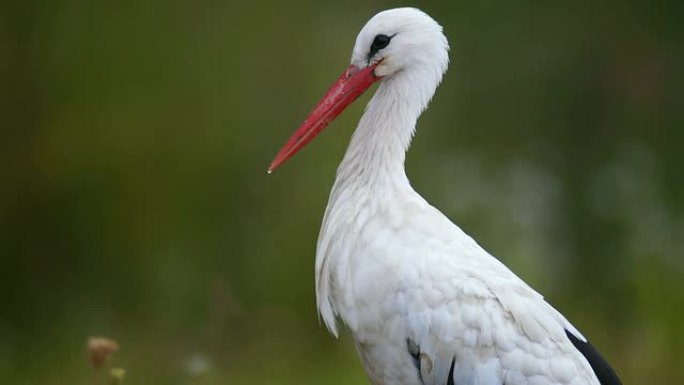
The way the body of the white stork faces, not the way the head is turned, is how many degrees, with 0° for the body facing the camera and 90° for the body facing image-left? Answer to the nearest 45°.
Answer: approximately 90°
